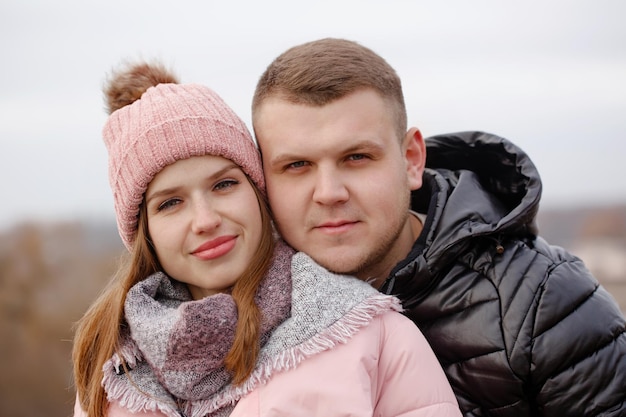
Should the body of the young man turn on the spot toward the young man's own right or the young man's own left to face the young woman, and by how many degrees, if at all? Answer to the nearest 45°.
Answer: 0° — they already face them

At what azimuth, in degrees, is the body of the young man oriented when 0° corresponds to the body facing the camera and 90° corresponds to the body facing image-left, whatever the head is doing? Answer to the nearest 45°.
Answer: approximately 45°

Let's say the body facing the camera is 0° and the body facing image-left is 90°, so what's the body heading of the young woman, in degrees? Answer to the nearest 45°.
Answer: approximately 45°

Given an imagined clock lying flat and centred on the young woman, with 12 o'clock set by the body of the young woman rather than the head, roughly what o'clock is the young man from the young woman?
The young man is roughly at 7 o'clock from the young woman.
